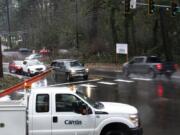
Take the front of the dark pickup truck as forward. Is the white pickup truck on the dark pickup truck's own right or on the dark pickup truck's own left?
on the dark pickup truck's own left

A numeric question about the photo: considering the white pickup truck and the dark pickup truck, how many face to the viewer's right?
1
